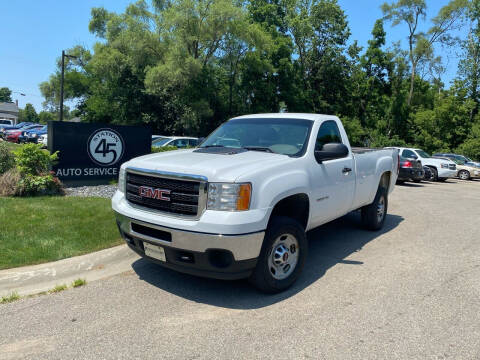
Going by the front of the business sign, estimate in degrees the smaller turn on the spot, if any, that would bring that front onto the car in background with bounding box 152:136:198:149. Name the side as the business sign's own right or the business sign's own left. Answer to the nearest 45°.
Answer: approximately 135° to the business sign's own left

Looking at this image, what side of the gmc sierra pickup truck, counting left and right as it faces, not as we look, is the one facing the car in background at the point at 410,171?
back

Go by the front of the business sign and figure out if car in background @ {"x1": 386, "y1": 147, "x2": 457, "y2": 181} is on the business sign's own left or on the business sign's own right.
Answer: on the business sign's own left

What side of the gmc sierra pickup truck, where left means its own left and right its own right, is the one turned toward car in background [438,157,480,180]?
back

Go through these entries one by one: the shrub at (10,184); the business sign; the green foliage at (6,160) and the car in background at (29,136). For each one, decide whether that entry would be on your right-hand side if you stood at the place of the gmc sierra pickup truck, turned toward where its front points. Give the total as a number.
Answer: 4

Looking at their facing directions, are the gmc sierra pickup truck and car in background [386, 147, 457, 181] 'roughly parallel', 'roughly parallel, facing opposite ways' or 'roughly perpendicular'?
roughly perpendicular

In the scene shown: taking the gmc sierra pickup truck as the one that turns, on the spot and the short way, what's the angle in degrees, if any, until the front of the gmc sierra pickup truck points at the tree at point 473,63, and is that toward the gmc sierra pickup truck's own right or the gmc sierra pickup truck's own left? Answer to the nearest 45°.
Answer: approximately 180°

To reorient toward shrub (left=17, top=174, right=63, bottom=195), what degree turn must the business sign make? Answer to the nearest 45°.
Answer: approximately 45° to its right

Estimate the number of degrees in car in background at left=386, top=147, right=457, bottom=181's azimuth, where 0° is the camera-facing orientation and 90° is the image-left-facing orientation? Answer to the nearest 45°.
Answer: approximately 315°

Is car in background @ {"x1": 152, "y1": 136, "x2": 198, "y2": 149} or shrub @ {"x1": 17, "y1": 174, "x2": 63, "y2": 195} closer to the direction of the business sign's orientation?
the shrub

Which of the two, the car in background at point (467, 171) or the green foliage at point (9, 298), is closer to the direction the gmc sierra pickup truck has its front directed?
the green foliage

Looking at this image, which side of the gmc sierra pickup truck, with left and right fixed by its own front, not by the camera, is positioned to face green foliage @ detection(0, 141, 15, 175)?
right

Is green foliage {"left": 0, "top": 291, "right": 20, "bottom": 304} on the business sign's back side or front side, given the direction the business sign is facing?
on the front side

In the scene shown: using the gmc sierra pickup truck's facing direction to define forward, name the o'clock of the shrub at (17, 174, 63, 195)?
The shrub is roughly at 3 o'clock from the gmc sierra pickup truck.
